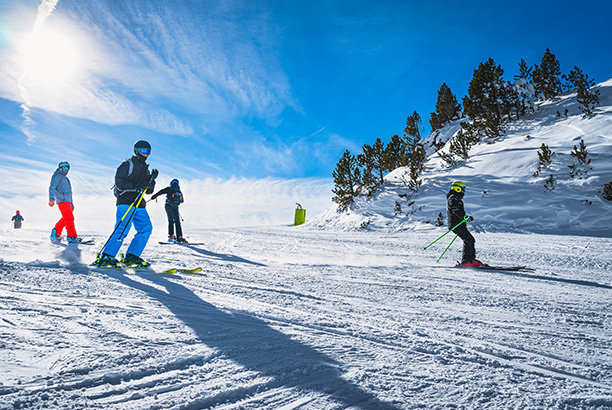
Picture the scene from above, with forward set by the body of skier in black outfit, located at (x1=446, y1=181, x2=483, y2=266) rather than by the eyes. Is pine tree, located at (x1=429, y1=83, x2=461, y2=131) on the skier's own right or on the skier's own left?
on the skier's own left

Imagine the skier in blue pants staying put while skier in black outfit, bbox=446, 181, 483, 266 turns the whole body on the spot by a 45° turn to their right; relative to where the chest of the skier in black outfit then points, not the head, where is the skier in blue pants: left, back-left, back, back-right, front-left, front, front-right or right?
right

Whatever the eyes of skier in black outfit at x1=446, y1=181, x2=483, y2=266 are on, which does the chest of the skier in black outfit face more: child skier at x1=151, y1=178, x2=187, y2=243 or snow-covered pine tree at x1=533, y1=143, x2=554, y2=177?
the snow-covered pine tree

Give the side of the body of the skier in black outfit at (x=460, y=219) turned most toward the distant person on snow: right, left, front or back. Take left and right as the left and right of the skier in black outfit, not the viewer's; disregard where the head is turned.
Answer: back

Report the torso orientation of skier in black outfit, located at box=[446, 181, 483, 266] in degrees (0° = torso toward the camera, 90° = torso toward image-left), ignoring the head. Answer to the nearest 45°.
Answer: approximately 270°

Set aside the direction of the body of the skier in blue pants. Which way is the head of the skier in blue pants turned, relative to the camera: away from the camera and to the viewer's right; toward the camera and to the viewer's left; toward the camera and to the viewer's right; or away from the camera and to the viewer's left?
toward the camera and to the viewer's right
